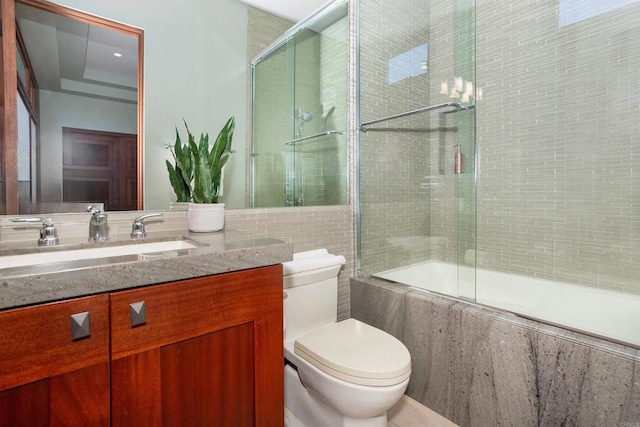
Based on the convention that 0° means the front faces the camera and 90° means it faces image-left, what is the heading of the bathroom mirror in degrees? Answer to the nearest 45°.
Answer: approximately 0°

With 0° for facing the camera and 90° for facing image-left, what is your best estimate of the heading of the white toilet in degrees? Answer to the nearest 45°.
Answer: approximately 315°

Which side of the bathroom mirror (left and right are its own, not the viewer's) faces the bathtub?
left

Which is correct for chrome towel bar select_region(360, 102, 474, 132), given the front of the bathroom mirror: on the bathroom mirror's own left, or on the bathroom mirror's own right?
on the bathroom mirror's own left

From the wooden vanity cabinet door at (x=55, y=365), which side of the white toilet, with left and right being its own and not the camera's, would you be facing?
right

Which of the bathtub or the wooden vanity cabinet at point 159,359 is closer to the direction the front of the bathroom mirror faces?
the wooden vanity cabinet
